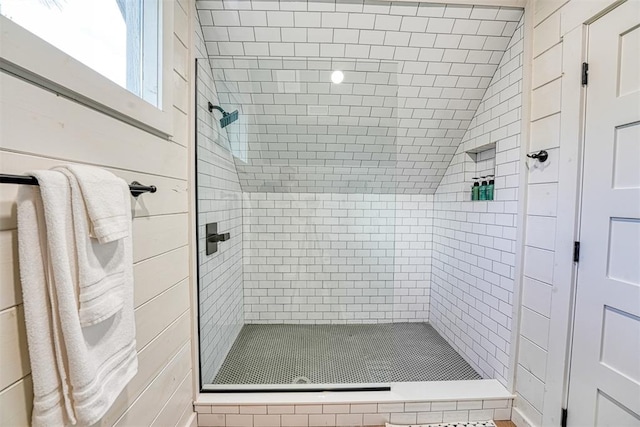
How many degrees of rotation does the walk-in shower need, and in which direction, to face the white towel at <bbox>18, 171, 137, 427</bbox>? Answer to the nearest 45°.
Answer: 0° — it already faces it

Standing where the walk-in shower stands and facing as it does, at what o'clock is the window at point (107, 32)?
The window is roughly at 1 o'clock from the walk-in shower.

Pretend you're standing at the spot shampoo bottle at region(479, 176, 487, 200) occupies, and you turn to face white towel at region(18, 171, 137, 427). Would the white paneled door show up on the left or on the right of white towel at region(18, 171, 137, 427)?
left

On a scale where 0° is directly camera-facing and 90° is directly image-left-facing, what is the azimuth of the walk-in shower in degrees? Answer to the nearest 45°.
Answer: approximately 0°
